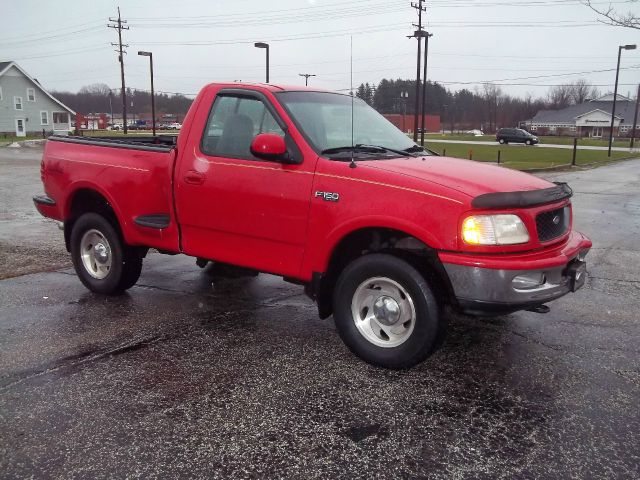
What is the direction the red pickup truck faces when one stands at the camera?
facing the viewer and to the right of the viewer

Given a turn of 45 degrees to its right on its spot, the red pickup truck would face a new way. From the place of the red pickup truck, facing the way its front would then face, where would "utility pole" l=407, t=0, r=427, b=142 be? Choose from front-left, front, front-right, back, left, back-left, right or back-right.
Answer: back
